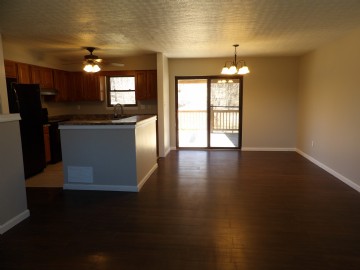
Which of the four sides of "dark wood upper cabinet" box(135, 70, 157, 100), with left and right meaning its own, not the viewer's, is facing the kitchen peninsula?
front

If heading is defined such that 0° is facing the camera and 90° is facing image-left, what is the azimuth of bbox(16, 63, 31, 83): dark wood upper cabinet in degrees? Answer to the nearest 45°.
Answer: approximately 315°

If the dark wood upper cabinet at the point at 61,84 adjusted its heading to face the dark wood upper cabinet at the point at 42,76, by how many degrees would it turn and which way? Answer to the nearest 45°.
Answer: approximately 90° to its right

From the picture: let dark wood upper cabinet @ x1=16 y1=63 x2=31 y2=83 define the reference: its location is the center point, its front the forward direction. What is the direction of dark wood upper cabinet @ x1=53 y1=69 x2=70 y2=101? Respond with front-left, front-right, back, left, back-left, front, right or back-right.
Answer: left

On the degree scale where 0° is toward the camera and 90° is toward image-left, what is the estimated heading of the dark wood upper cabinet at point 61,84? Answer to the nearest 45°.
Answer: approximately 315°

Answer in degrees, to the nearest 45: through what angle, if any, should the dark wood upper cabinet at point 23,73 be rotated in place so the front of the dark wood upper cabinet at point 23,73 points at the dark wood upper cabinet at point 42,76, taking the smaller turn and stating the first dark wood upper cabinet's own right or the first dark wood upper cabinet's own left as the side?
approximately 90° to the first dark wood upper cabinet's own left
